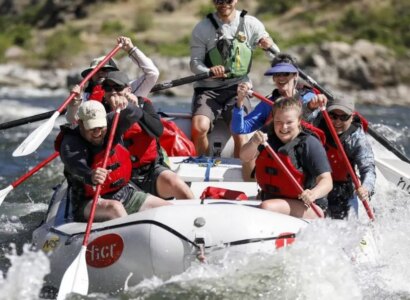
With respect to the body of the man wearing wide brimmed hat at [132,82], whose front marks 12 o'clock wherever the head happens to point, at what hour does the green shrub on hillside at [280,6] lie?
The green shrub on hillside is roughly at 5 o'clock from the man wearing wide brimmed hat.

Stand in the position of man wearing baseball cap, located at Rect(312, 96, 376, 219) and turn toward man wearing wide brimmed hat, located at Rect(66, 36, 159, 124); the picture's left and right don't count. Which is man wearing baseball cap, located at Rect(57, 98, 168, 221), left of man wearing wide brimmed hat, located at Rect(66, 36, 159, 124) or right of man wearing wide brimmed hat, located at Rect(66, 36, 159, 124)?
left

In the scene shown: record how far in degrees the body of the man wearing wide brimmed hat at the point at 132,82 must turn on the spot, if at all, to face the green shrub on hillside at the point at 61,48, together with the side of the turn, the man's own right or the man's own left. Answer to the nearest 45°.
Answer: approximately 135° to the man's own right

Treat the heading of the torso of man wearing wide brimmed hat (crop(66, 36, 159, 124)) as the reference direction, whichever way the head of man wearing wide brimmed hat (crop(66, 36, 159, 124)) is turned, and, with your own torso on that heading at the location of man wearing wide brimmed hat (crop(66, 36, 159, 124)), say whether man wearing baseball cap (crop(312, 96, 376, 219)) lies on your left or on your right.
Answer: on your left

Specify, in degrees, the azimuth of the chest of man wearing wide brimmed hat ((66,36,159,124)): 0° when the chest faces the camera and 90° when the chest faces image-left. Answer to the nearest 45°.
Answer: approximately 45°

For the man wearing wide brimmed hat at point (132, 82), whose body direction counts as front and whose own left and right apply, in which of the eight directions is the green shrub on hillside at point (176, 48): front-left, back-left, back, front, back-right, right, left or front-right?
back-right

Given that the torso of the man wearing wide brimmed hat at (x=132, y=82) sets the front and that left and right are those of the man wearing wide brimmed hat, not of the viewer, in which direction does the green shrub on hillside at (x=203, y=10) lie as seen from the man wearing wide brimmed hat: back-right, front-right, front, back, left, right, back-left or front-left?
back-right

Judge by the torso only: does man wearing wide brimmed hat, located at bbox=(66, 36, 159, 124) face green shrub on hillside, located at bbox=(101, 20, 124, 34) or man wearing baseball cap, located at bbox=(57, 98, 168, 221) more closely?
the man wearing baseball cap

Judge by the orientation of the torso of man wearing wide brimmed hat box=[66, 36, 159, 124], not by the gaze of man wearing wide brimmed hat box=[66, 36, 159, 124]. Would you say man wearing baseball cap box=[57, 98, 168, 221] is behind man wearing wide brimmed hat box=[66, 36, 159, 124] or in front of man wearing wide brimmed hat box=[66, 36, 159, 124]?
in front

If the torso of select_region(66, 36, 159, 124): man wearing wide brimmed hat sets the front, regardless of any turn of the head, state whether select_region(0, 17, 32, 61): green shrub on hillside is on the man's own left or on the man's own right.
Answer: on the man's own right

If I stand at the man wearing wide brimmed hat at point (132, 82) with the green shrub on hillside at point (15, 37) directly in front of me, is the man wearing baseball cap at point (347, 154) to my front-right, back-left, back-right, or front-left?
back-right

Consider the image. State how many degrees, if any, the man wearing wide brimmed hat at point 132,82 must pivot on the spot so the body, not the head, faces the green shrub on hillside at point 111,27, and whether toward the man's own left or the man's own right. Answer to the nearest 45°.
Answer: approximately 135° to the man's own right

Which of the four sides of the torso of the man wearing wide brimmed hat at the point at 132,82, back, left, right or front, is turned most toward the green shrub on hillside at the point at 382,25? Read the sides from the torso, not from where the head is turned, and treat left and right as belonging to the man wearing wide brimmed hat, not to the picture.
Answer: back

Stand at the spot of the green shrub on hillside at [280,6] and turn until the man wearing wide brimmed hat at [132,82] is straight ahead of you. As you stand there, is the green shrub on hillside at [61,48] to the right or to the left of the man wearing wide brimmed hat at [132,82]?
right
